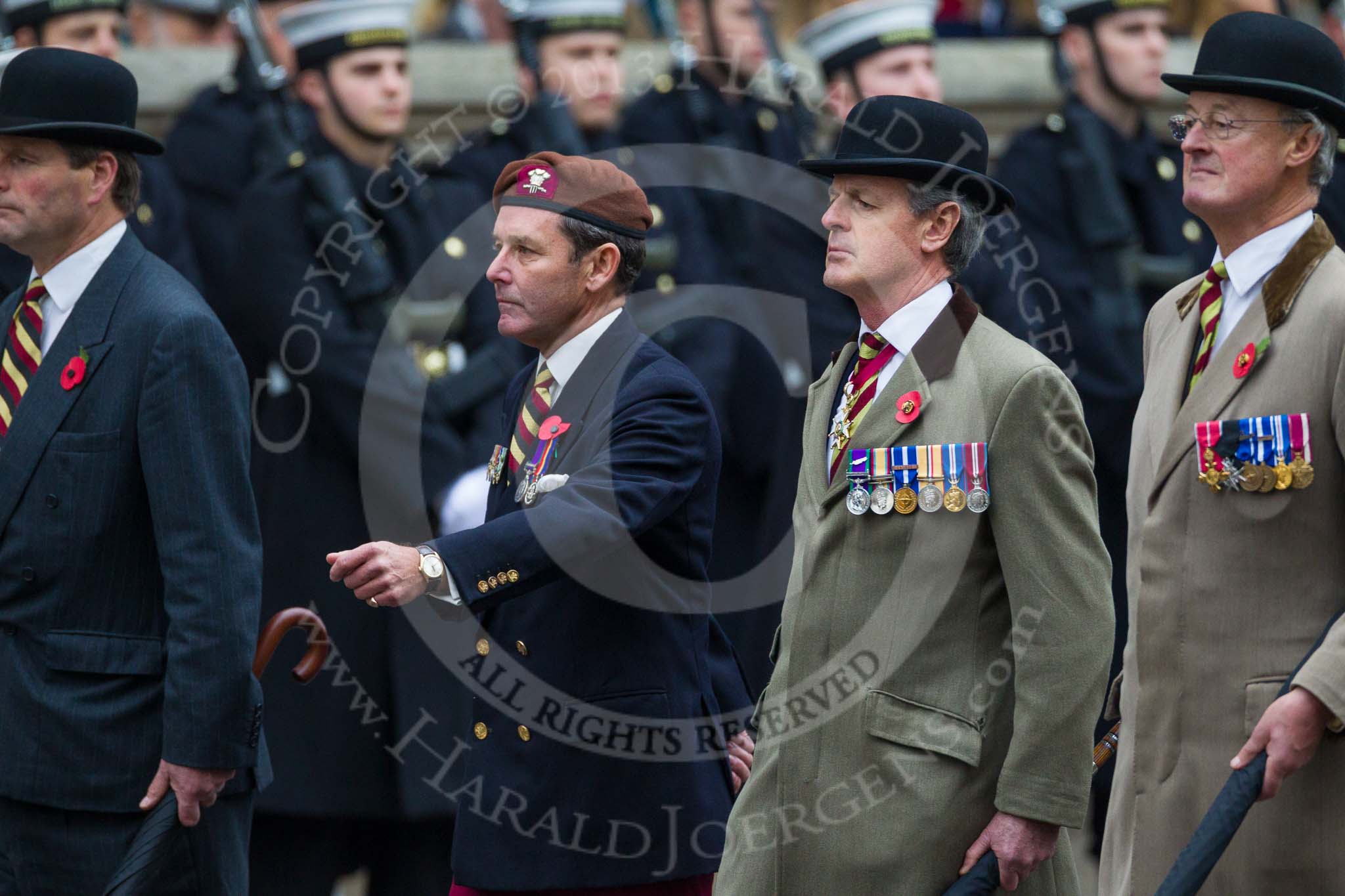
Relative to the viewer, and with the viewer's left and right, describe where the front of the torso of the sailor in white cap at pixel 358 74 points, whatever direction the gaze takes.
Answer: facing the viewer and to the right of the viewer

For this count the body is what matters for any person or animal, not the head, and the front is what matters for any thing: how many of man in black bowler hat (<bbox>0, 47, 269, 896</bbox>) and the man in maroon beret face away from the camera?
0

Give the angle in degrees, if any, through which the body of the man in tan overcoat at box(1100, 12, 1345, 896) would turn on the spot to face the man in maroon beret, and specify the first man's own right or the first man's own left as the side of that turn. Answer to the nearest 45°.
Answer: approximately 45° to the first man's own right

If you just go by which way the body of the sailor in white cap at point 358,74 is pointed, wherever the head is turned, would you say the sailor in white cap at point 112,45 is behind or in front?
behind

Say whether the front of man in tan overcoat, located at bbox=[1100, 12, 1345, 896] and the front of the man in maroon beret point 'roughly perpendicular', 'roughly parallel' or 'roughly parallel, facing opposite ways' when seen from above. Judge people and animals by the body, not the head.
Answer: roughly parallel

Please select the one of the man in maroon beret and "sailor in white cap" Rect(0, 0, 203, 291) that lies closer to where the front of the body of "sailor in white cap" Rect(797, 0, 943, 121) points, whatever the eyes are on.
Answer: the man in maroon beret

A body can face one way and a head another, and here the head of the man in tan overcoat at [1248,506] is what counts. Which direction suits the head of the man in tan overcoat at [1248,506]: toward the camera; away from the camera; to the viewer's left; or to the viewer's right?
to the viewer's left

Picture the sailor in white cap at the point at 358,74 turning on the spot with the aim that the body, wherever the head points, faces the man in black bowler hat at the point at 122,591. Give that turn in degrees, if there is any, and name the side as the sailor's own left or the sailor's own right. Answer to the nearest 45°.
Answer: approximately 45° to the sailor's own right

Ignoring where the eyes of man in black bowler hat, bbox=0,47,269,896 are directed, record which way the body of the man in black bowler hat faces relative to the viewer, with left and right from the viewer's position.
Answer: facing the viewer and to the left of the viewer

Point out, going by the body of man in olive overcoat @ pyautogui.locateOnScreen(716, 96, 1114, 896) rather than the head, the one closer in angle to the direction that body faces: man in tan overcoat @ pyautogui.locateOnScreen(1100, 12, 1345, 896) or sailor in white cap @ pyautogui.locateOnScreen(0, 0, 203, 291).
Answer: the sailor in white cap

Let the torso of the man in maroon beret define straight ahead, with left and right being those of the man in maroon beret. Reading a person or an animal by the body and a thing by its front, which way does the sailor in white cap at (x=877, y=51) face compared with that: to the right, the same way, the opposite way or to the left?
to the left

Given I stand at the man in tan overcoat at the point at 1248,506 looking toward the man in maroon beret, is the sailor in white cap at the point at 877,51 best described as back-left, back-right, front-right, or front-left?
front-right

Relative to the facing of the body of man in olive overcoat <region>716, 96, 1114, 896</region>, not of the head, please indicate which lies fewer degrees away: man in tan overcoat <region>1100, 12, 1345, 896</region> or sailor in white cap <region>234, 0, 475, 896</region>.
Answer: the sailor in white cap

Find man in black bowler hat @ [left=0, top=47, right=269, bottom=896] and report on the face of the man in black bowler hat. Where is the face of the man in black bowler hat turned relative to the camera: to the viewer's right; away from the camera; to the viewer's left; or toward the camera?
to the viewer's left

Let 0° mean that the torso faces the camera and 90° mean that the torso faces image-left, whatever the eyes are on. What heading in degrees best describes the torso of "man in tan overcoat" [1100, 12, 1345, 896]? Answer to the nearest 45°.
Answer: approximately 45°

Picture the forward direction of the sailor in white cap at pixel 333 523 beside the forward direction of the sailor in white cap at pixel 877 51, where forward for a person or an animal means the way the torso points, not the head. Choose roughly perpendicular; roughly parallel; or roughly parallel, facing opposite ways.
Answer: roughly parallel
